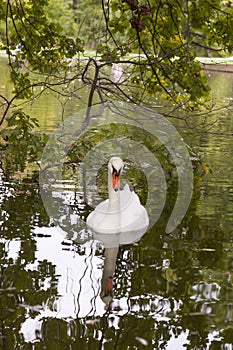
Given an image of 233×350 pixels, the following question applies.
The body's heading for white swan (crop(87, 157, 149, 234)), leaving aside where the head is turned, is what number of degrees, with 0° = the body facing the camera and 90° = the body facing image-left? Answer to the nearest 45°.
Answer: approximately 0°
